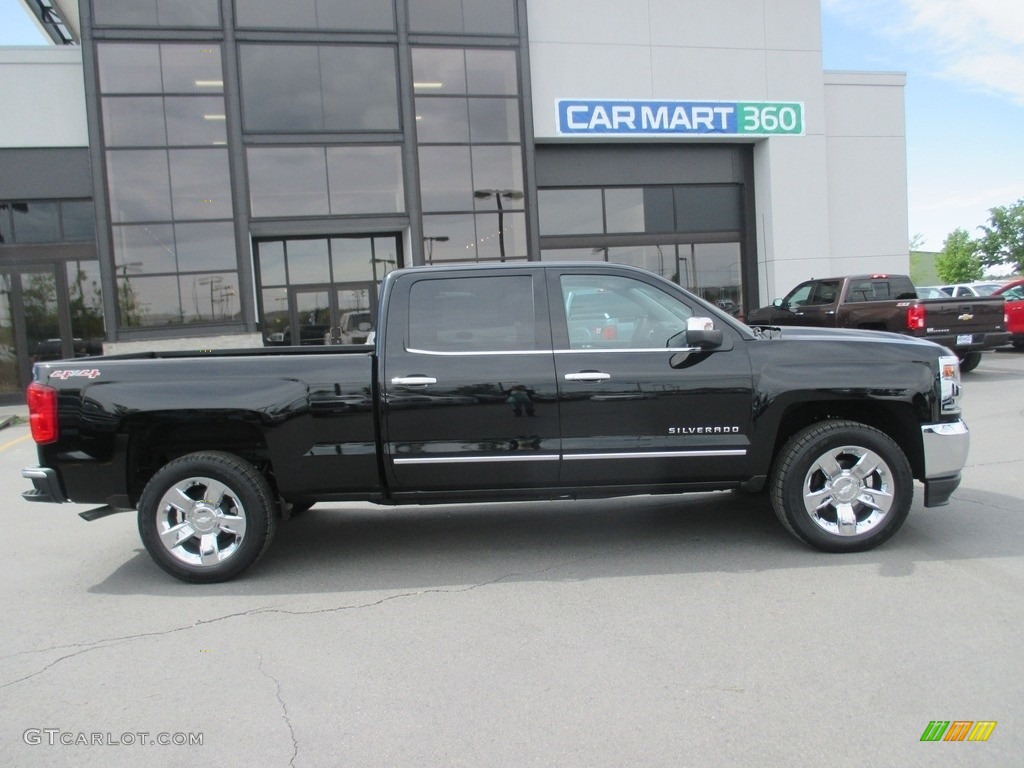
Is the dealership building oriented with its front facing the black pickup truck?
yes

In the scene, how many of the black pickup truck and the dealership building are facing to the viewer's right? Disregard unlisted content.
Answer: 1

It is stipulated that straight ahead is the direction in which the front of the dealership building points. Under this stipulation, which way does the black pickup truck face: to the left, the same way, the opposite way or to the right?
to the left

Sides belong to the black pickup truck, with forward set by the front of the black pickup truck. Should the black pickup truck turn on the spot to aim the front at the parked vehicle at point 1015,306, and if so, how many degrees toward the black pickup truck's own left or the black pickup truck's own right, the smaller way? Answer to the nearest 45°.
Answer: approximately 45° to the black pickup truck's own left

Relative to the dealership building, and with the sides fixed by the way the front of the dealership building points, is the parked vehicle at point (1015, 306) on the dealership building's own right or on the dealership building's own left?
on the dealership building's own left

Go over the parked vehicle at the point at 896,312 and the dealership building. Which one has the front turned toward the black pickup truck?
the dealership building

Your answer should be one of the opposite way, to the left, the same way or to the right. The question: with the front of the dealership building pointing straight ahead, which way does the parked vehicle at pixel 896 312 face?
the opposite way

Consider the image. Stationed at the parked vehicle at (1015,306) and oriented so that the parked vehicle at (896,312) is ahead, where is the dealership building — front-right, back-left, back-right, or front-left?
front-right

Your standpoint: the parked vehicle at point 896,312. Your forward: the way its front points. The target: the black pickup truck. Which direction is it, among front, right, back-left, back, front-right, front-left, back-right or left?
back-left

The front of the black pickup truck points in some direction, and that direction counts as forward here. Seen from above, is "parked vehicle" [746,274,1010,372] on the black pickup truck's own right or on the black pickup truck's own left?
on the black pickup truck's own left

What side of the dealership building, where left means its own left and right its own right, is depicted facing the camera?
front

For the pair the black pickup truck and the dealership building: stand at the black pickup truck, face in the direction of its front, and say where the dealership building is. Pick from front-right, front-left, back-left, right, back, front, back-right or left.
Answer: left

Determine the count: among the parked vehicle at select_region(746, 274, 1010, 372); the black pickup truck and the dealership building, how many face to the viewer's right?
1

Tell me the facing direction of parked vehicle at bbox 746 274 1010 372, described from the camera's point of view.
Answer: facing away from the viewer and to the left of the viewer

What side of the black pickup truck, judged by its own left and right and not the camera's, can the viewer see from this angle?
right

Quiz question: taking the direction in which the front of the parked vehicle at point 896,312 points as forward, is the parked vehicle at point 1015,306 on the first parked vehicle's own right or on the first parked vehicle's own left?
on the first parked vehicle's own right
